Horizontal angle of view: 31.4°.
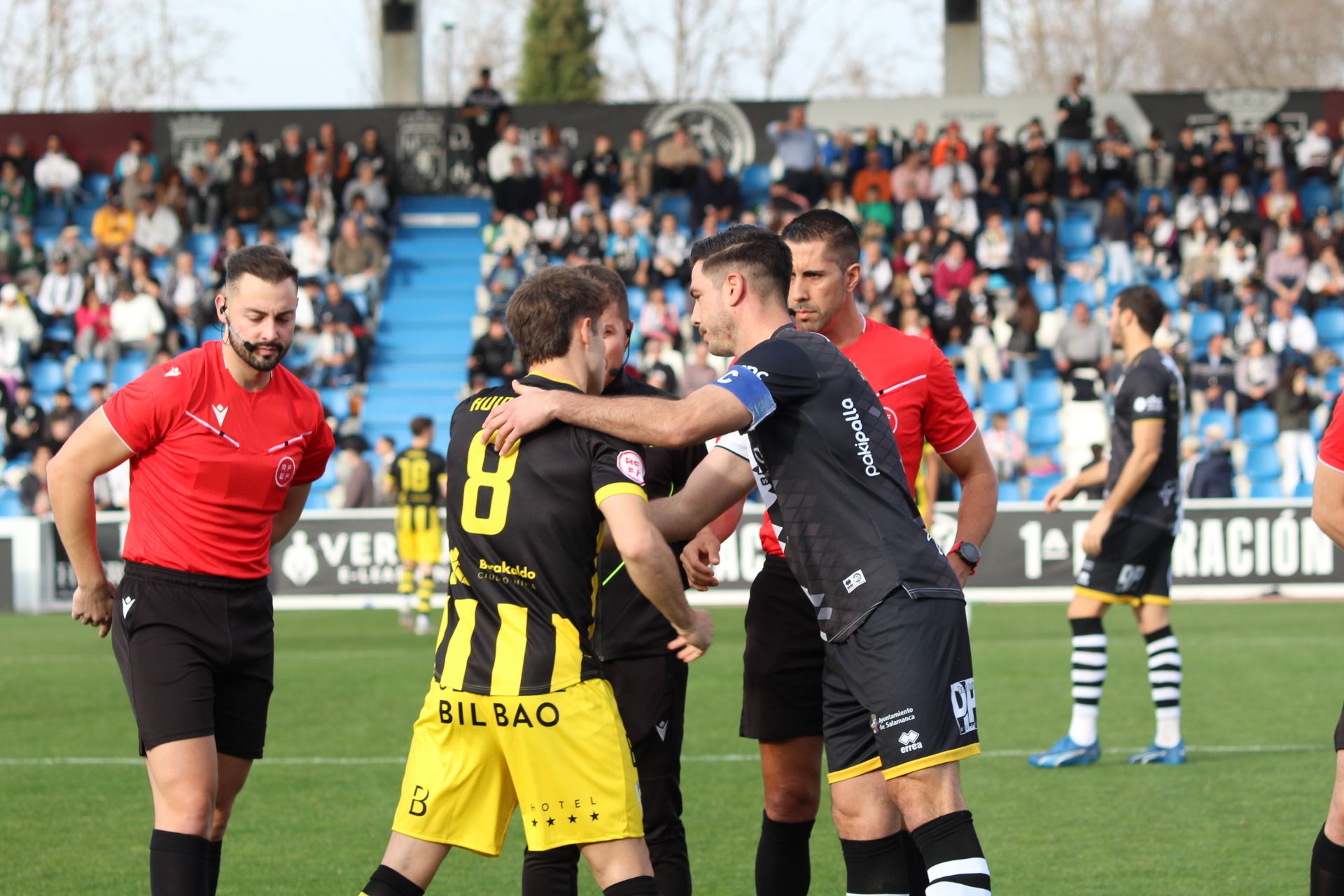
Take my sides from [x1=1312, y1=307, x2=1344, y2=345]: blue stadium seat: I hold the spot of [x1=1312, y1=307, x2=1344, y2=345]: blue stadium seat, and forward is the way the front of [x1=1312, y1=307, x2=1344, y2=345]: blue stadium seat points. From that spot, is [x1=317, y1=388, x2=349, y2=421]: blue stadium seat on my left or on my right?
on my right

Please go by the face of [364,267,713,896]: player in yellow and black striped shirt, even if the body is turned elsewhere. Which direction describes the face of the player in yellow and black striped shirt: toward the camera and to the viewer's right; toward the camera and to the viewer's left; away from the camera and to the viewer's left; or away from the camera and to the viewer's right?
away from the camera and to the viewer's right

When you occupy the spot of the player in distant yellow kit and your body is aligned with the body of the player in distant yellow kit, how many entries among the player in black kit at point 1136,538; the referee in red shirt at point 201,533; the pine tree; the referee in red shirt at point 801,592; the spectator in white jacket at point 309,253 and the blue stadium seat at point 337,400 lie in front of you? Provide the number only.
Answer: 3

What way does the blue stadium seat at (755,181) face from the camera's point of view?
toward the camera

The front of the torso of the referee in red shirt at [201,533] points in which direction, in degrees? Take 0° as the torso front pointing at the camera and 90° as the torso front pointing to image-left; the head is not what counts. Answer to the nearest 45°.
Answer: approximately 315°

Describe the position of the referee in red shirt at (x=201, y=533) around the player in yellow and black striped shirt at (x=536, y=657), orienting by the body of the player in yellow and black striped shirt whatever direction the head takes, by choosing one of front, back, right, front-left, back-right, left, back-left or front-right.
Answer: left

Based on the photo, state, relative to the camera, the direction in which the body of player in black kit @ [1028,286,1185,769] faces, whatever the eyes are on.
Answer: to the viewer's left

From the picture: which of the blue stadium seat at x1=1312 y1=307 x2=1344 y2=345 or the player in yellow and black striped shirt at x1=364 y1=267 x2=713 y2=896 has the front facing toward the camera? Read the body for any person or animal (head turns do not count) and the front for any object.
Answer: the blue stadium seat

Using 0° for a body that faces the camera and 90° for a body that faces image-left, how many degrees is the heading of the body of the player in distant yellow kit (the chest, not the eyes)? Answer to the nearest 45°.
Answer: approximately 180°

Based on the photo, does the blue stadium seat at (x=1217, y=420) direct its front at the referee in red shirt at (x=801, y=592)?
yes

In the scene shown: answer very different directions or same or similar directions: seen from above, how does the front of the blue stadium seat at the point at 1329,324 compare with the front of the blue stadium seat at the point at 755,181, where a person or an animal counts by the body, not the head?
same or similar directions

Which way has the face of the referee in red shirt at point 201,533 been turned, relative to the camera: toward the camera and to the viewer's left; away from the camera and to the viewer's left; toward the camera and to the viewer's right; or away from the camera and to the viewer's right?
toward the camera and to the viewer's right

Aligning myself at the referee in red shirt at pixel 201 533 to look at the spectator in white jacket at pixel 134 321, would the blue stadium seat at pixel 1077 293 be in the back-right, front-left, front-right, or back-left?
front-right

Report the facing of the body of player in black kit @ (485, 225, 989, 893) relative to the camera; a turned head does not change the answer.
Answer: to the viewer's left

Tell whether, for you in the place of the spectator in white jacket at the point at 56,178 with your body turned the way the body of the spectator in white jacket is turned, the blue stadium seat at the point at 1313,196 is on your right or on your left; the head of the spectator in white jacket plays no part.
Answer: on your left

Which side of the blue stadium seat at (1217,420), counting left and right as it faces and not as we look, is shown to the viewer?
front

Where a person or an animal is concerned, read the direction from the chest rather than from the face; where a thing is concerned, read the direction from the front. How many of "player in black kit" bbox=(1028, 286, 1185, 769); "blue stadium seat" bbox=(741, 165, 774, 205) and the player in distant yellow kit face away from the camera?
1

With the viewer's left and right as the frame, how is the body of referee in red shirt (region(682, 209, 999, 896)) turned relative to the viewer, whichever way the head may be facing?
facing the viewer and to the left of the viewer
